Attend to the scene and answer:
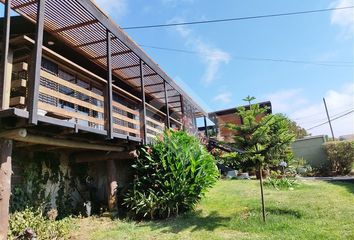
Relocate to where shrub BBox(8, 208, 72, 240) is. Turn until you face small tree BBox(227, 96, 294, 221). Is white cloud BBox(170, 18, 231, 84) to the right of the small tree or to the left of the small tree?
left

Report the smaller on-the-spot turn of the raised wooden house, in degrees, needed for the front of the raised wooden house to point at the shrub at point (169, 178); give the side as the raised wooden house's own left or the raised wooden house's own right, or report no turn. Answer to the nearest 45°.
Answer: approximately 45° to the raised wooden house's own left

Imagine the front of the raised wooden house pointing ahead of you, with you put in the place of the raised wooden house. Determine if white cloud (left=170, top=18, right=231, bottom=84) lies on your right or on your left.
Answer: on your left

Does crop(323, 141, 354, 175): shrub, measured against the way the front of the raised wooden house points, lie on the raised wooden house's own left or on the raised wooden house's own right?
on the raised wooden house's own left

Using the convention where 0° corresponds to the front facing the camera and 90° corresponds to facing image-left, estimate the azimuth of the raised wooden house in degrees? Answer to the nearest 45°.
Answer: approximately 315°
